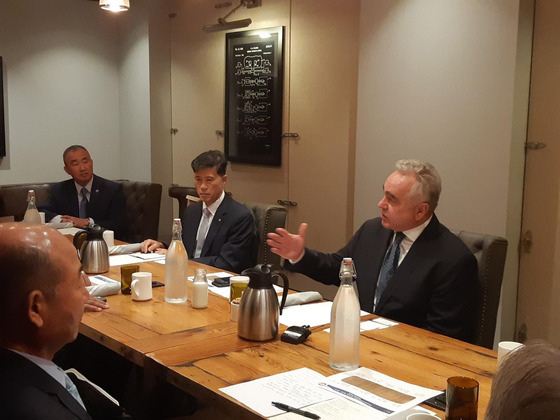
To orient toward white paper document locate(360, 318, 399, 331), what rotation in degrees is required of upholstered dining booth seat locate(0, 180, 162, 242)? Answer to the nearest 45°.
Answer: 0° — it already faces it

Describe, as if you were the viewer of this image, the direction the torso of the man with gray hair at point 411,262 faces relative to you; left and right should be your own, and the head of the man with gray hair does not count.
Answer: facing the viewer and to the left of the viewer

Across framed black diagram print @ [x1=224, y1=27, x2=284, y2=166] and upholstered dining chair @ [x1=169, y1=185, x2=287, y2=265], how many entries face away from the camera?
0

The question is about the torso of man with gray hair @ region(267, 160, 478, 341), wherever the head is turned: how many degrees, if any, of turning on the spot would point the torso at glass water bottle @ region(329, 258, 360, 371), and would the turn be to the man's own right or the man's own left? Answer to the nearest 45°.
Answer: approximately 45° to the man's own left

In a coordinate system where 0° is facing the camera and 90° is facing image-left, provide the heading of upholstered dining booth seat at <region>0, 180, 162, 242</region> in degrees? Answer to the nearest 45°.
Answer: approximately 0°

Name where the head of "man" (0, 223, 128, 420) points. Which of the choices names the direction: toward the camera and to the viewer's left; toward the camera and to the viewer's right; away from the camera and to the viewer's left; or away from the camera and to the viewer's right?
away from the camera and to the viewer's right

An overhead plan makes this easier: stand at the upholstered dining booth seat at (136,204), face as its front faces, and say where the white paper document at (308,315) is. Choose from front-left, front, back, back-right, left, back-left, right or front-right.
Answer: front

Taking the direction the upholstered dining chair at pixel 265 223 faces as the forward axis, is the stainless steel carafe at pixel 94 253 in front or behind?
in front

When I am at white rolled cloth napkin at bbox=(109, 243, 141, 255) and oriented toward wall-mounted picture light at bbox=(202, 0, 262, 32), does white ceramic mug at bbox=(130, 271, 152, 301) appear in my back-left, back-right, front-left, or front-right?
back-right
